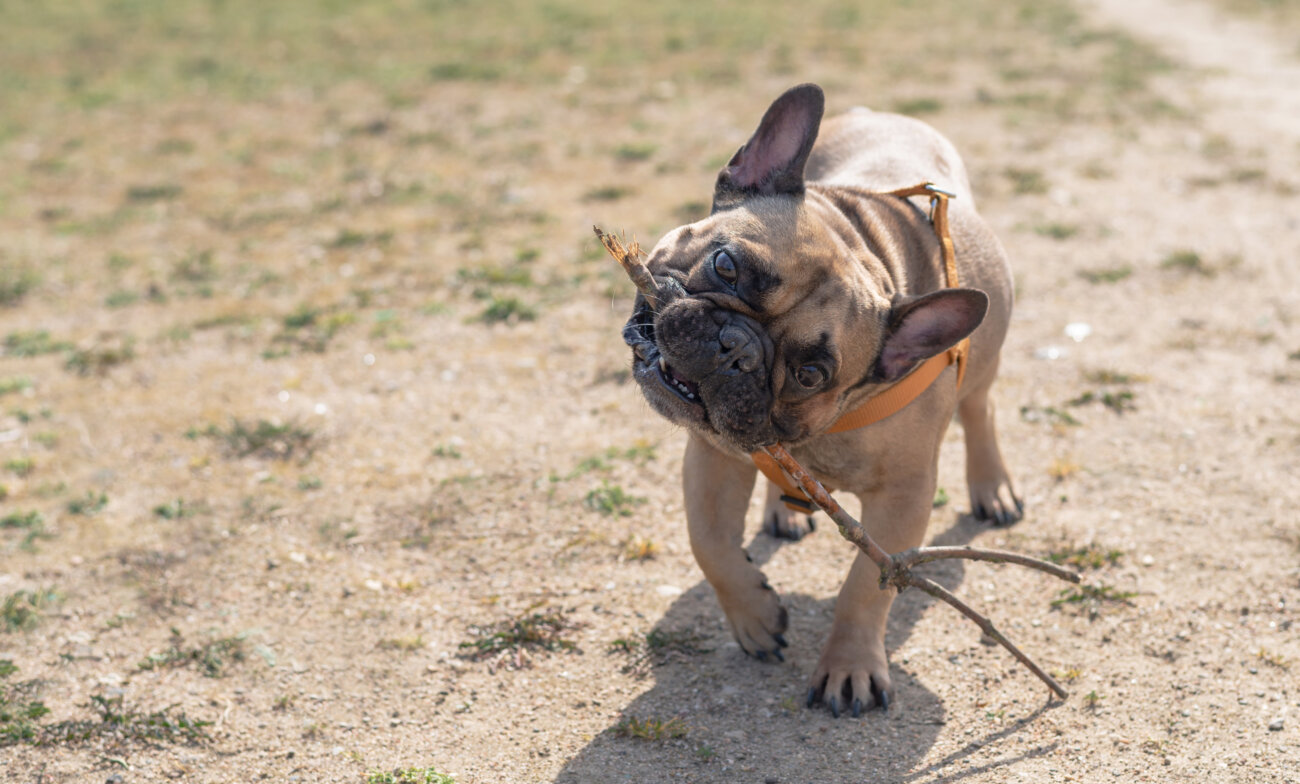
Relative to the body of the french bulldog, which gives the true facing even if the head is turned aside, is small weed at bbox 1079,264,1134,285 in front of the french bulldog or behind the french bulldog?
behind

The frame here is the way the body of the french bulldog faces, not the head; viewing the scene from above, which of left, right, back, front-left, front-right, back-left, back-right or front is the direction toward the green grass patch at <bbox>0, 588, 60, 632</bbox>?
front-right

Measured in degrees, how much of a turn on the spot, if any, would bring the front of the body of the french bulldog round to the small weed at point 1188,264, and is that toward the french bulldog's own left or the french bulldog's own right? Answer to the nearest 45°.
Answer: approximately 180°

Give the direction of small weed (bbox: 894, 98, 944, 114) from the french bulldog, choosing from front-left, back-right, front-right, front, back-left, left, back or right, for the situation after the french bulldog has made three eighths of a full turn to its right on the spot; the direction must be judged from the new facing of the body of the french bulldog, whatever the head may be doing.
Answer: front

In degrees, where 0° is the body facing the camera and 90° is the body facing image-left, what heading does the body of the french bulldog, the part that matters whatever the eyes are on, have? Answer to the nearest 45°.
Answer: approximately 45°

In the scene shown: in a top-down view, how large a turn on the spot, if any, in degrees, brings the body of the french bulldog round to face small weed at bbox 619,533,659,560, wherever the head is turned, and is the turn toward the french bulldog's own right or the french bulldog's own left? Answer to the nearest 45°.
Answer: approximately 90° to the french bulldog's own right

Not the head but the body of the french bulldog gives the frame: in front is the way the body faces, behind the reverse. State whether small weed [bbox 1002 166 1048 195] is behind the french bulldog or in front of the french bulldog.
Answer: behind

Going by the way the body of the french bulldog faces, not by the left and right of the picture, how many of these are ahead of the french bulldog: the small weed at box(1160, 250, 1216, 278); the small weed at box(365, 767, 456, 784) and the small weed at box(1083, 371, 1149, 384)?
1

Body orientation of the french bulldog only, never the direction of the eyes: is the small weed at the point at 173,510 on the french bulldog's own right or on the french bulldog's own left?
on the french bulldog's own right

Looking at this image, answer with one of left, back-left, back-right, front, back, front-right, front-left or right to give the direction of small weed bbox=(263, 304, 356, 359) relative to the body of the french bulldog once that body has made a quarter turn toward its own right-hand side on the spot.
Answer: front

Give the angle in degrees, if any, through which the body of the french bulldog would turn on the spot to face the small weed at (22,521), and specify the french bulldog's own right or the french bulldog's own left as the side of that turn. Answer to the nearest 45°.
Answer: approximately 45° to the french bulldog's own right

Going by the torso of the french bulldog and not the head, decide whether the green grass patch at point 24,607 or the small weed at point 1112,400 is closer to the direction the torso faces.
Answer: the green grass patch
